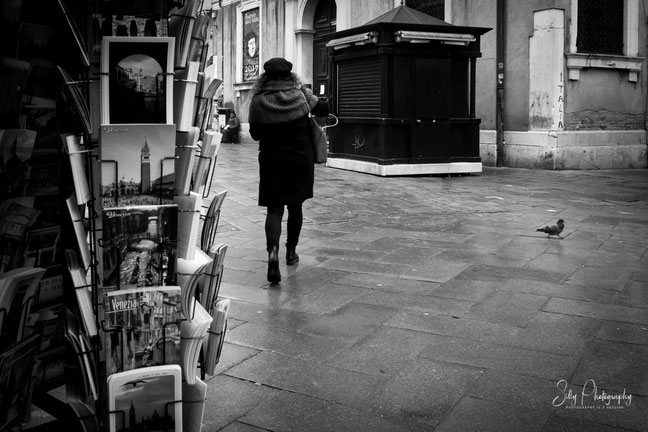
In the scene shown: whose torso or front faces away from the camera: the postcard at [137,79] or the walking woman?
the walking woman

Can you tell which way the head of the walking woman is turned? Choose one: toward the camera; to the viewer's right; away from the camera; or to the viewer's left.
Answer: away from the camera

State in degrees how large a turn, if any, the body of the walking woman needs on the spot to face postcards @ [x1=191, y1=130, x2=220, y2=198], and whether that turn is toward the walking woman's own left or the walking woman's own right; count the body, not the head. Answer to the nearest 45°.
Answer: approximately 180°

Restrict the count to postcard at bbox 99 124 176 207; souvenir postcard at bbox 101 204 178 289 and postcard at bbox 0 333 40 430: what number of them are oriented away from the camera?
0

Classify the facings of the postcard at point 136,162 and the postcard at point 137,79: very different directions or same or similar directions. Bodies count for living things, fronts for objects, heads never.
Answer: same or similar directions

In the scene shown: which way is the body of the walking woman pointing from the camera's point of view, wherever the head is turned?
away from the camera

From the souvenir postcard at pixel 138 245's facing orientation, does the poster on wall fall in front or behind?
behind

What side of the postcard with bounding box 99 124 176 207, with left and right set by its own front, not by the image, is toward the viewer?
front

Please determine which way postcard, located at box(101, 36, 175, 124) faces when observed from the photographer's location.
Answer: facing the viewer

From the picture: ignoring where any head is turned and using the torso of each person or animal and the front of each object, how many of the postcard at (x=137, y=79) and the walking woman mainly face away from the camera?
1

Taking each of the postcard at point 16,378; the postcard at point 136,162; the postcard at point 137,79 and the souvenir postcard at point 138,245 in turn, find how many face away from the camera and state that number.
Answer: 0

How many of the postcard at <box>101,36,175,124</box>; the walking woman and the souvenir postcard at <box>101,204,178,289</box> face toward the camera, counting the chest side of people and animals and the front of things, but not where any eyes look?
2
